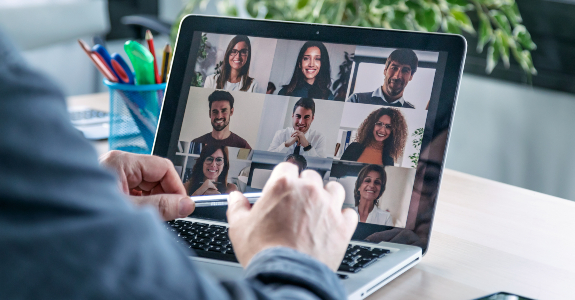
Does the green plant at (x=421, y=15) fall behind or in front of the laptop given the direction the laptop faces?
behind

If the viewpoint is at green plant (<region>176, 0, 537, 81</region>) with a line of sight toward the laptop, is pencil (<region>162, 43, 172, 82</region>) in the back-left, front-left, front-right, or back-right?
front-right

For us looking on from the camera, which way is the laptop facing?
facing the viewer and to the left of the viewer
